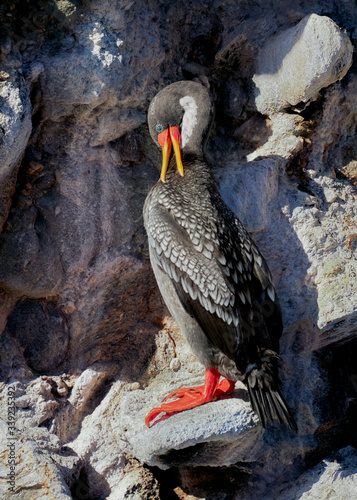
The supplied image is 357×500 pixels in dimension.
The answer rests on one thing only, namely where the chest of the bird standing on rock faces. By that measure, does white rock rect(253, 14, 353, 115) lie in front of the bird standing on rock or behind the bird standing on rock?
behind

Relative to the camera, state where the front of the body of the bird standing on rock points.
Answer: to the viewer's left
